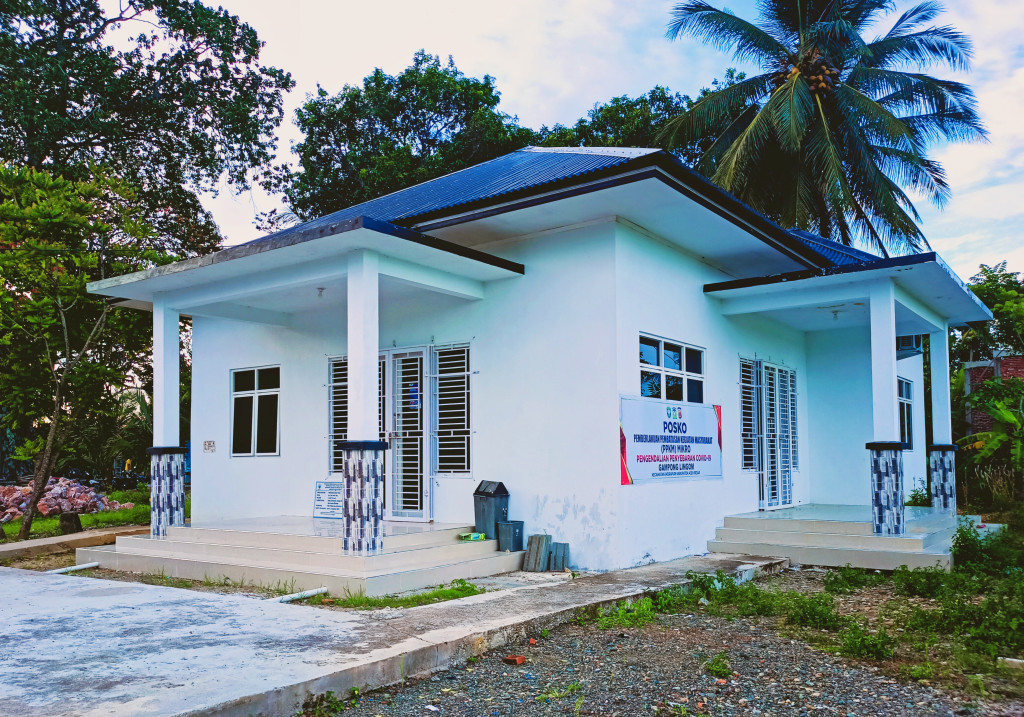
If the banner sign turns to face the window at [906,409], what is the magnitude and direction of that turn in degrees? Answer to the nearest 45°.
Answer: approximately 90° to its left

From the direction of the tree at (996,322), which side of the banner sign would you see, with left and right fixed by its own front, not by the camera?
left

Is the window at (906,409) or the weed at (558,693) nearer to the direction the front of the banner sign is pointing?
the weed

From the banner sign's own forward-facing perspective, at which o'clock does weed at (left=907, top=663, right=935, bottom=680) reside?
The weed is roughly at 1 o'clock from the banner sign.

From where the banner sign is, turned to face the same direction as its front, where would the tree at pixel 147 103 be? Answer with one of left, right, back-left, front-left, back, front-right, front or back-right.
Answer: back

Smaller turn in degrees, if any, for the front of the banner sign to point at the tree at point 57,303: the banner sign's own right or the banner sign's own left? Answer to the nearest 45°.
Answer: approximately 135° to the banner sign's own right

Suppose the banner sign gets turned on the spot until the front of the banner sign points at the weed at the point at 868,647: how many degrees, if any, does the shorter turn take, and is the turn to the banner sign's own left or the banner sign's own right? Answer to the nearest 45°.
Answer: approximately 45° to the banner sign's own right

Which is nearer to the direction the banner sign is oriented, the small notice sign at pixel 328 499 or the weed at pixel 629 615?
the weed
